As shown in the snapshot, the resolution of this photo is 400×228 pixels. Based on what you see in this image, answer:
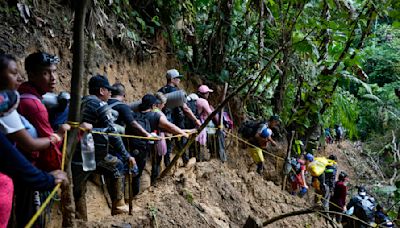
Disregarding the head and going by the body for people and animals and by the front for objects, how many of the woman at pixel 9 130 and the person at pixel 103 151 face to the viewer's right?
2

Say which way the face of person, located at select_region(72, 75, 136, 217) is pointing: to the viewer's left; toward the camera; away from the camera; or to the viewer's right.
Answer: to the viewer's right

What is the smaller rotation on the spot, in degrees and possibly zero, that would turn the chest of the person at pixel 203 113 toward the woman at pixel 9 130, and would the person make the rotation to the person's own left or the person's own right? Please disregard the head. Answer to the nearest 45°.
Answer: approximately 90° to the person's own right

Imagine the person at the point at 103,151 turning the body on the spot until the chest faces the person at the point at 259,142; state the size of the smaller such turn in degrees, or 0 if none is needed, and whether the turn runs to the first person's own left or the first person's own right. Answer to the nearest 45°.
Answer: approximately 45° to the first person's own left

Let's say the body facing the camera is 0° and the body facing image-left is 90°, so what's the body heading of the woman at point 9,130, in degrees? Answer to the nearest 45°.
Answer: approximately 270°

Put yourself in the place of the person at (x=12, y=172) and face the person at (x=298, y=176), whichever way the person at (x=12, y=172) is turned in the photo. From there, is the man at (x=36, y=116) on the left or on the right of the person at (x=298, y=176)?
left

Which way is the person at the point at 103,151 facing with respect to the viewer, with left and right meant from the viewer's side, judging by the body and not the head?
facing to the right of the viewer

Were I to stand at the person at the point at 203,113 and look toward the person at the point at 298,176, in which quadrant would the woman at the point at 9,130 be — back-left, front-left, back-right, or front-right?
back-right
